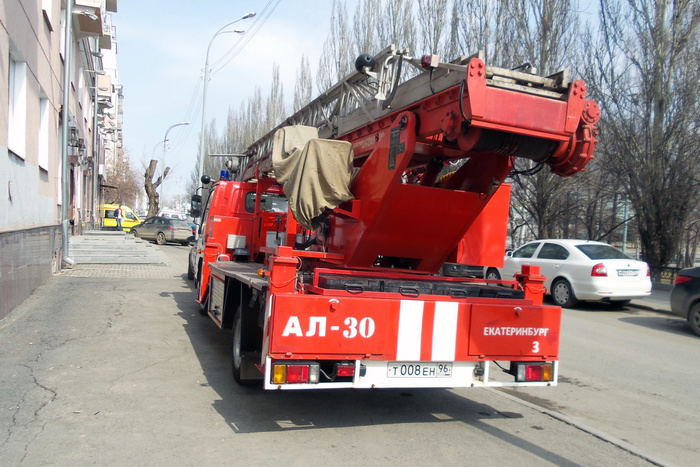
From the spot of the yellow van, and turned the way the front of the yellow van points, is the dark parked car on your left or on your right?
on your right

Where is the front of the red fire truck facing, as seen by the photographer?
facing away from the viewer and to the left of the viewer

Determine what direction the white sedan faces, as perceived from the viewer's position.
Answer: facing away from the viewer and to the left of the viewer

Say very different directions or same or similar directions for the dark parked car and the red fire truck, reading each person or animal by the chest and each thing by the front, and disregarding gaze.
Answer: very different directions

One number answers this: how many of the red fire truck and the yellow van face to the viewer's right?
1

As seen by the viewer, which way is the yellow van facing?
to the viewer's right

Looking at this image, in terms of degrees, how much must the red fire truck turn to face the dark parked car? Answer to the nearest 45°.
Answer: approximately 90° to its right

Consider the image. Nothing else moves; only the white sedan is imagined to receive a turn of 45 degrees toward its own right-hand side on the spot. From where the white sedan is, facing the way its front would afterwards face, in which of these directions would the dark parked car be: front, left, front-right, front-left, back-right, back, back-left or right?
back-right
